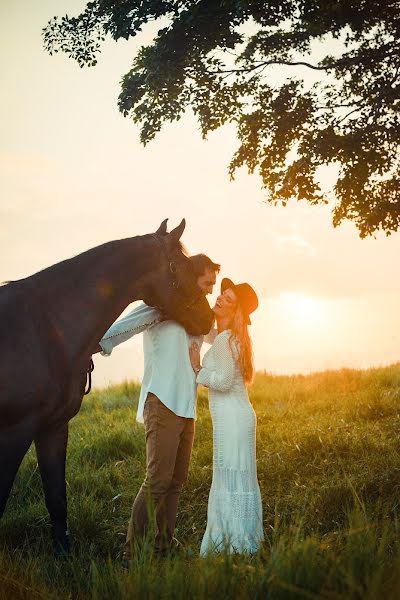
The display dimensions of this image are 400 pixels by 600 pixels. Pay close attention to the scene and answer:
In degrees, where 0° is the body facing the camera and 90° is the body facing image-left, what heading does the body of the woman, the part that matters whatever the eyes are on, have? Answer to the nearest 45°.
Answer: approximately 90°

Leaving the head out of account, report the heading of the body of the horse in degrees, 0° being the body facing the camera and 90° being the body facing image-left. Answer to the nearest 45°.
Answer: approximately 270°

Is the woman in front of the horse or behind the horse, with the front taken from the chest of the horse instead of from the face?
in front

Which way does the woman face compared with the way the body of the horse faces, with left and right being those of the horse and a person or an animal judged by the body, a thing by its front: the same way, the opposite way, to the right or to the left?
the opposite way

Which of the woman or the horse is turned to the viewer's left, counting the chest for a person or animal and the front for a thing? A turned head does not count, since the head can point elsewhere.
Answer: the woman

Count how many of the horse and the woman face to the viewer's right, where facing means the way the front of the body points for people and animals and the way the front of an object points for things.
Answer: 1
